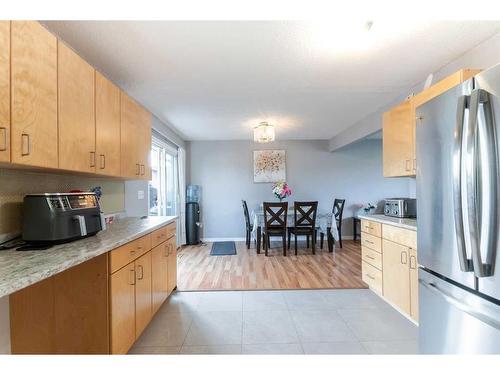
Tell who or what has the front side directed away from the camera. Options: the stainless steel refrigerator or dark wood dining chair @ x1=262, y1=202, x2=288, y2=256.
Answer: the dark wood dining chair

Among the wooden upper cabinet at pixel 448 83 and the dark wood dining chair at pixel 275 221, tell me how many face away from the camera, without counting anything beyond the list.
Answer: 1

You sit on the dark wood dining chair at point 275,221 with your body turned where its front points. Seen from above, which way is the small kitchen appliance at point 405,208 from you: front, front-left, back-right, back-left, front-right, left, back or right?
back-right

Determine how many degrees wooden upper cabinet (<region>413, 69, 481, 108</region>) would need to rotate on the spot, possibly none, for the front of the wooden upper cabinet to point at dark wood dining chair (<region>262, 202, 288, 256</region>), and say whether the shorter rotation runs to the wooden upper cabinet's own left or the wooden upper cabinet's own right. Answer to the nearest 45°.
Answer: approximately 90° to the wooden upper cabinet's own right

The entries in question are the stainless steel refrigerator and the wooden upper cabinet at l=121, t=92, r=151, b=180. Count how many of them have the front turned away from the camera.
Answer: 0

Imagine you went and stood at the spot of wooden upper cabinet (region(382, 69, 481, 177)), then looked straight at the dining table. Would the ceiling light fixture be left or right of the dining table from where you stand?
left

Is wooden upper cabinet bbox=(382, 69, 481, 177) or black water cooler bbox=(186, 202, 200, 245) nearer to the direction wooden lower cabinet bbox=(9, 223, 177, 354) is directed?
the wooden upper cabinet

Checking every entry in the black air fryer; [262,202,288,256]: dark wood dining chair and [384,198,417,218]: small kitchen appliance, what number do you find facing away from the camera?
1

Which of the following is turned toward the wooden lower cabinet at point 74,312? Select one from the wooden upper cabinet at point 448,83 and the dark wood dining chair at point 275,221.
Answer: the wooden upper cabinet

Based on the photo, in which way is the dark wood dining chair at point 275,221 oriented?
away from the camera

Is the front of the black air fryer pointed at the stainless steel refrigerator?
yes

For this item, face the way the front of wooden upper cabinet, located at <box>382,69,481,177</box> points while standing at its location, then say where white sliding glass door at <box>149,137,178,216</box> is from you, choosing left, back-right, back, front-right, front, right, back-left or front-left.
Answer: front-right

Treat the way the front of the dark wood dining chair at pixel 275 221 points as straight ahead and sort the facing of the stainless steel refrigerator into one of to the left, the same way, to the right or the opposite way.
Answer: to the left

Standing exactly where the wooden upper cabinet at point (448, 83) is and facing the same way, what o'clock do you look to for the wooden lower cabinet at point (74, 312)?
The wooden lower cabinet is roughly at 12 o'clock from the wooden upper cabinet.

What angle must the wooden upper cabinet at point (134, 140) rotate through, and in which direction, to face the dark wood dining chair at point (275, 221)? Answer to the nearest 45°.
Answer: approximately 90° to its left
